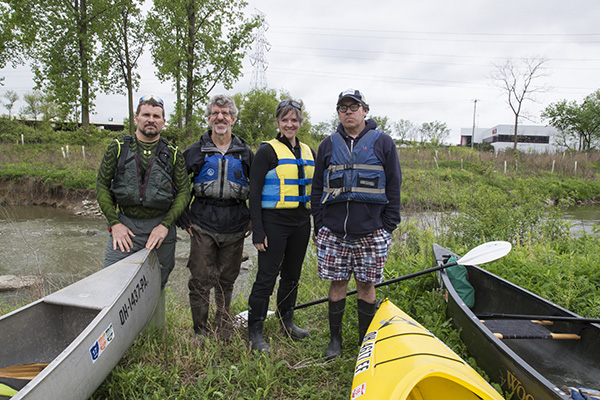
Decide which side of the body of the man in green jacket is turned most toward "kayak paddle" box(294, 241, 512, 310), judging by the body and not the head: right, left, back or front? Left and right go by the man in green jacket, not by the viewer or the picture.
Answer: left

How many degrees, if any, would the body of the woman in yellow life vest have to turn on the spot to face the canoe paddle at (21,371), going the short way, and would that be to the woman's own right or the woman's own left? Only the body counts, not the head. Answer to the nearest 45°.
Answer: approximately 90° to the woman's own right

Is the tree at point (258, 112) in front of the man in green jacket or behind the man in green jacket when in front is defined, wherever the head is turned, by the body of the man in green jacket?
behind
